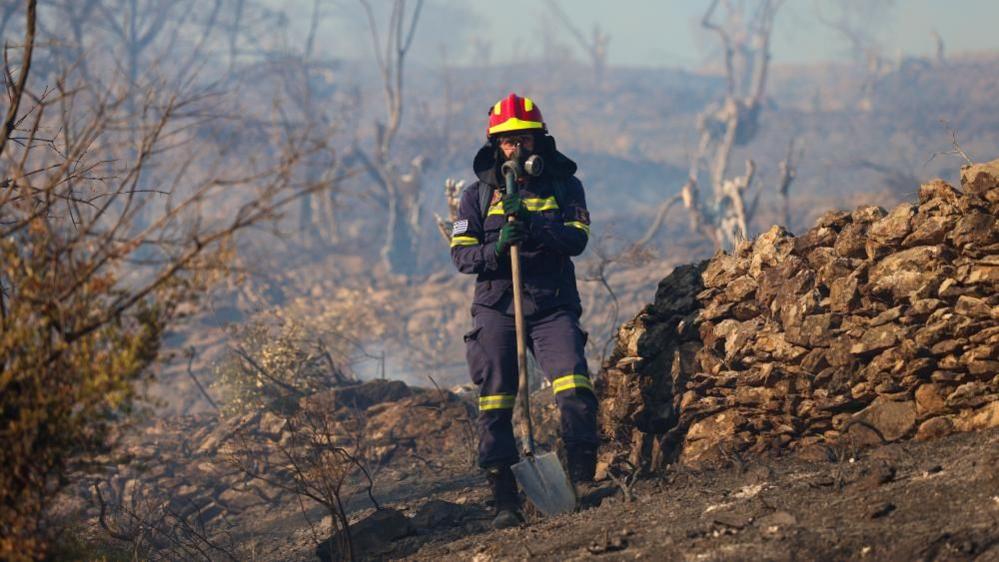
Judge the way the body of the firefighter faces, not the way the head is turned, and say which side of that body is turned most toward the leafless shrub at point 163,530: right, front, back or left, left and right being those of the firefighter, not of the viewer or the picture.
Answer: right

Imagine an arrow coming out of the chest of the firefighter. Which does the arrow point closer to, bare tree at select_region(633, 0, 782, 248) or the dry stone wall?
the dry stone wall

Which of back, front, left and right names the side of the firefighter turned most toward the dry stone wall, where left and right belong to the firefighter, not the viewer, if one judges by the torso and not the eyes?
left

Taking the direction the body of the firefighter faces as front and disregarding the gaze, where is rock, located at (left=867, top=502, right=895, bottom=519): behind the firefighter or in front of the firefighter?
in front

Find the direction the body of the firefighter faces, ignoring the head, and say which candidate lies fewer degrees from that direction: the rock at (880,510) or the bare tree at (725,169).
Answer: the rock

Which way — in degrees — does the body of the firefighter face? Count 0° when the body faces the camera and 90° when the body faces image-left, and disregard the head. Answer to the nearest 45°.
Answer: approximately 0°

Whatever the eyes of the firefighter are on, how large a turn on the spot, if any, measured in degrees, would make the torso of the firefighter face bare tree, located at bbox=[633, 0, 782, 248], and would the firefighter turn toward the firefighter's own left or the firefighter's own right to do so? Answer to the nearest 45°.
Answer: approximately 180°

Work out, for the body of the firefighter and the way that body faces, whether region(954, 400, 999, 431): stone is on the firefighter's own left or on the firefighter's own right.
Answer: on the firefighter's own left
